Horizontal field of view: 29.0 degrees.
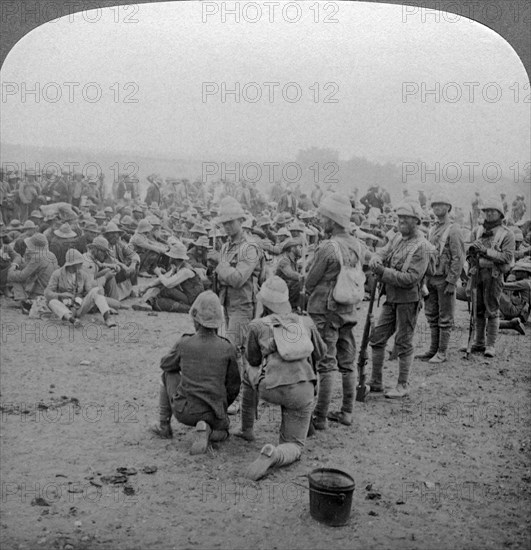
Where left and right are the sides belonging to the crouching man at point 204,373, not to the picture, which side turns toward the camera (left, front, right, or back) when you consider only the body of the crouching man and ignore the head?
back

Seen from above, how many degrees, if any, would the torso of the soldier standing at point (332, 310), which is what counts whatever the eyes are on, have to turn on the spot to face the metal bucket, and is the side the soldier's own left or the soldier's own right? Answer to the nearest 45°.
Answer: approximately 135° to the soldier's own left

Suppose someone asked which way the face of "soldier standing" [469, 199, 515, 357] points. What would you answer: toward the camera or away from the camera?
toward the camera

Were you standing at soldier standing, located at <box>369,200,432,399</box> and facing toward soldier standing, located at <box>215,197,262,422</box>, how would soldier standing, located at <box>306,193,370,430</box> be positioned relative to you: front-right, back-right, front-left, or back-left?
front-left

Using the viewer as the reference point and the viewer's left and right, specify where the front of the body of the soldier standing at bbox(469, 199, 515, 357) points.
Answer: facing the viewer and to the left of the viewer

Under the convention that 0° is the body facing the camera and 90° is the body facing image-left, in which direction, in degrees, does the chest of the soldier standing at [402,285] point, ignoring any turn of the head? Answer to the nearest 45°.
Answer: approximately 45°

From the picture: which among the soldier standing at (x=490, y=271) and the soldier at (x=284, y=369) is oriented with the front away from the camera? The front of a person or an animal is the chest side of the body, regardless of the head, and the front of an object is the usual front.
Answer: the soldier

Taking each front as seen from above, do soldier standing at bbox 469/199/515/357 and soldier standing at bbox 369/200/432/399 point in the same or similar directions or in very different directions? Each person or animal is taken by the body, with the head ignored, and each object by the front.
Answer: same or similar directions

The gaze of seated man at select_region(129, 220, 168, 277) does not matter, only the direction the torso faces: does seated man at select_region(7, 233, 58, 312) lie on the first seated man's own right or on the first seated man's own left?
on the first seated man's own right

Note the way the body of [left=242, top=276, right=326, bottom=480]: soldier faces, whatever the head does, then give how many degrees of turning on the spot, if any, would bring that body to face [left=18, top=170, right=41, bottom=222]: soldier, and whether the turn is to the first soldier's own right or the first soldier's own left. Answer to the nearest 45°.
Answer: approximately 45° to the first soldier's own left

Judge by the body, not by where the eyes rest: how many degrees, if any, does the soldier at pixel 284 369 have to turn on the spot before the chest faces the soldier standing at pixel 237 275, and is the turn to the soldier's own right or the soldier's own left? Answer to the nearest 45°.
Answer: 0° — they already face them
